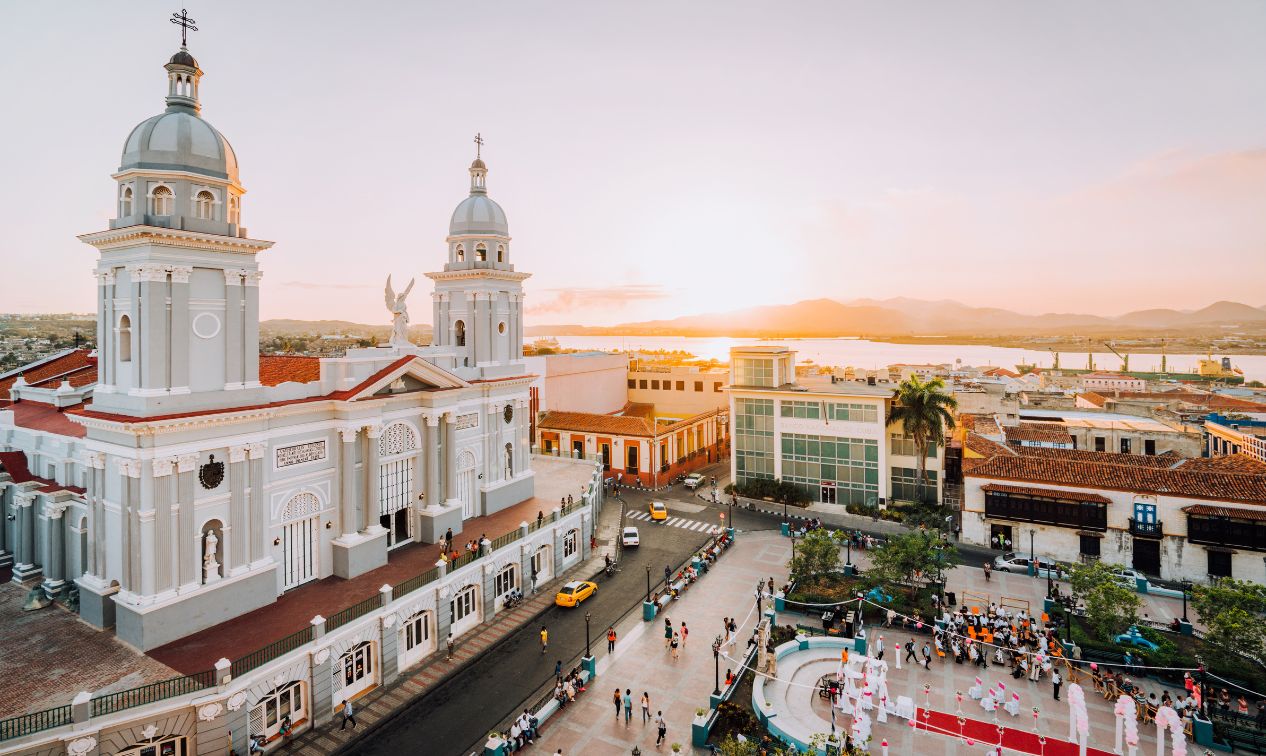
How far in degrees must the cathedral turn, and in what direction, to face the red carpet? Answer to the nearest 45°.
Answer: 0° — it already faces it

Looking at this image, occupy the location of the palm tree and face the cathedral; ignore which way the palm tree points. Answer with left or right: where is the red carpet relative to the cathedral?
left

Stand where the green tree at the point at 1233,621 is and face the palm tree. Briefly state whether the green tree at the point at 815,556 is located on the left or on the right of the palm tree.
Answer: left

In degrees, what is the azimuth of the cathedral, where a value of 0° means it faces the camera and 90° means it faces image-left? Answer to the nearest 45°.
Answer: approximately 315°

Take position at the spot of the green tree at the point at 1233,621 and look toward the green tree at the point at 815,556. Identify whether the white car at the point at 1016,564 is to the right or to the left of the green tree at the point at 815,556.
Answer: right
